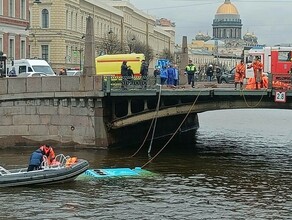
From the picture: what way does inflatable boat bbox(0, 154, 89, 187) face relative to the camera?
to the viewer's right

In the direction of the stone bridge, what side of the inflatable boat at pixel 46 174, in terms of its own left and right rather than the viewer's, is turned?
left

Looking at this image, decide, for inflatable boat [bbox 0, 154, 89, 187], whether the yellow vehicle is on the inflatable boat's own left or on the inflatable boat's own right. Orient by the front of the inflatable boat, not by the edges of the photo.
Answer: on the inflatable boat's own left

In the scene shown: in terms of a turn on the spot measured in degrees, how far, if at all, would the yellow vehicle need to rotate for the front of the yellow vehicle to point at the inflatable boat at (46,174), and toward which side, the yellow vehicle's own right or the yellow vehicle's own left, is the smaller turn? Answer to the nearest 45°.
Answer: approximately 90° to the yellow vehicle's own left
